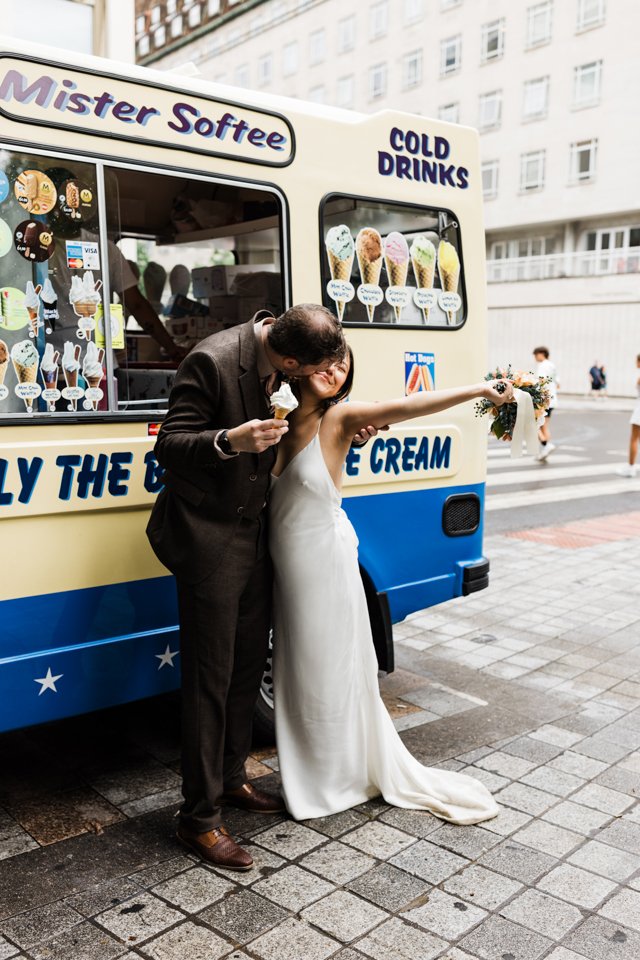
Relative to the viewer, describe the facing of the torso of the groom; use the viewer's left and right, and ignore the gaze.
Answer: facing the viewer and to the right of the viewer

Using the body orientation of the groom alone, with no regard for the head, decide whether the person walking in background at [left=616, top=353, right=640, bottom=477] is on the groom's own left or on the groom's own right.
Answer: on the groom's own left

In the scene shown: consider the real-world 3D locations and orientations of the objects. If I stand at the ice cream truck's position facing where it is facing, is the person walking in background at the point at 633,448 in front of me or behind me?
behind

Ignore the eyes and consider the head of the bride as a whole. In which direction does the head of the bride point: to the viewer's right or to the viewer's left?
to the viewer's left
